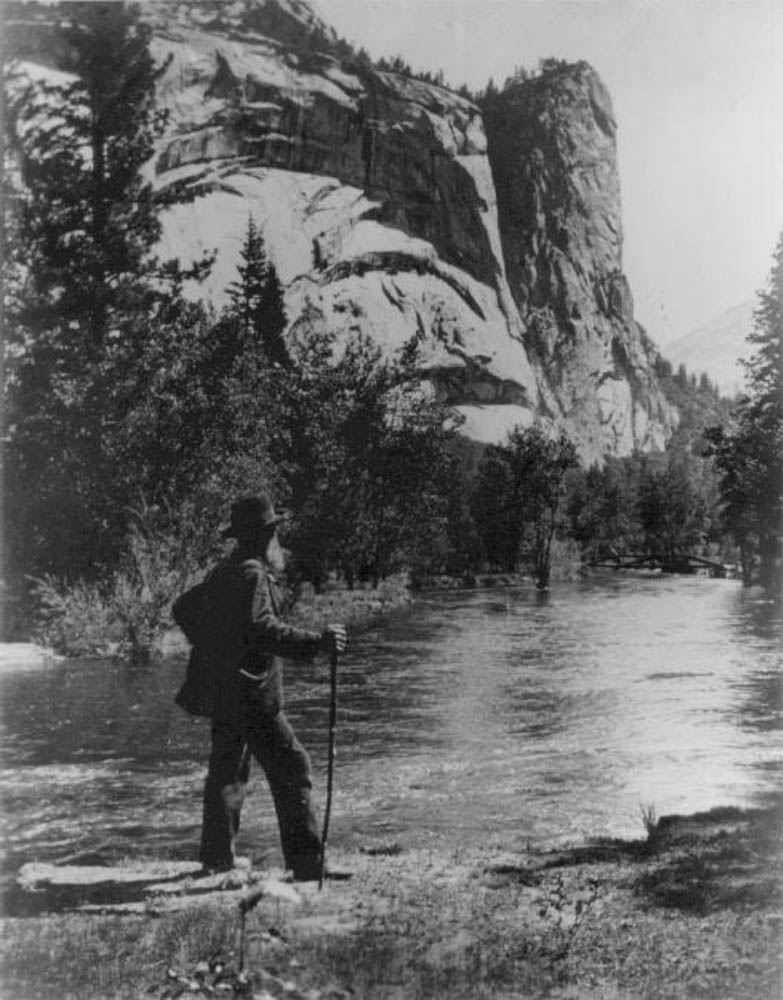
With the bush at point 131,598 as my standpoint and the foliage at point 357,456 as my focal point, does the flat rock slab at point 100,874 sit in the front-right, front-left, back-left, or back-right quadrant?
back-right

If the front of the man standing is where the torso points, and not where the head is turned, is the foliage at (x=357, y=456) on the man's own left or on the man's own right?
on the man's own left

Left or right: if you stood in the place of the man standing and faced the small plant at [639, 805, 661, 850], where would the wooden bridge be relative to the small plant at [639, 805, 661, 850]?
left

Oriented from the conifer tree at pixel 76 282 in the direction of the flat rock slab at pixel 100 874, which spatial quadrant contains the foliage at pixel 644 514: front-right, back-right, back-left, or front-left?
back-left

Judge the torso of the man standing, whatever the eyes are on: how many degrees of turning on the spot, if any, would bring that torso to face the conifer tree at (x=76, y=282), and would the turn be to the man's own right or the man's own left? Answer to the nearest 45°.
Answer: approximately 90° to the man's own left

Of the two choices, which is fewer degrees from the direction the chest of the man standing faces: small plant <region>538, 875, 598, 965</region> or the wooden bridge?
the small plant

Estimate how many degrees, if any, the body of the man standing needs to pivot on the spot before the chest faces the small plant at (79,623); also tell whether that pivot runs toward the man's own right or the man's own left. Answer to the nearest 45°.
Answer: approximately 90° to the man's own left

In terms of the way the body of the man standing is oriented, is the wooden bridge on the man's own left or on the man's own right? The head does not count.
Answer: on the man's own left

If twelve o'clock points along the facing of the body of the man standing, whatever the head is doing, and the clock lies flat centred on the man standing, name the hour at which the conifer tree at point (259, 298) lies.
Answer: The conifer tree is roughly at 9 o'clock from the man standing.

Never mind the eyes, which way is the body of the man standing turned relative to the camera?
to the viewer's right

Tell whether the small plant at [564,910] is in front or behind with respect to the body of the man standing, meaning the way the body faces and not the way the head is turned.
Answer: in front

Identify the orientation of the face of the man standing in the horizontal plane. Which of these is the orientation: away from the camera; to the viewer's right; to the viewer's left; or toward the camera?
to the viewer's right
